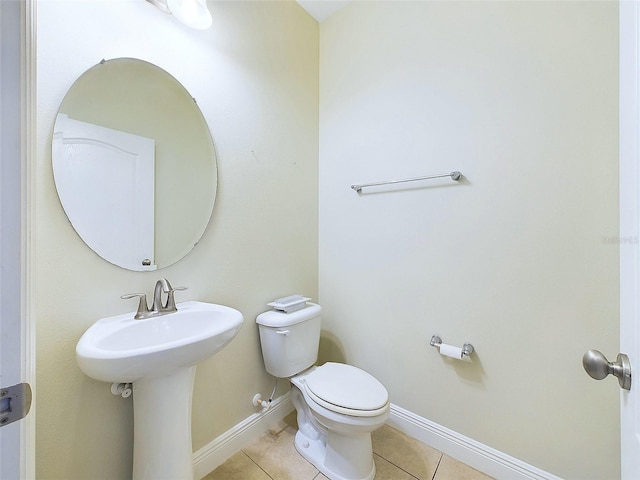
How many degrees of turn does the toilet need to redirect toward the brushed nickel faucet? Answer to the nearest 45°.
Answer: approximately 135° to its right

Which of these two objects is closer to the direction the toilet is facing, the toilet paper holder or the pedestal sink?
the toilet paper holder

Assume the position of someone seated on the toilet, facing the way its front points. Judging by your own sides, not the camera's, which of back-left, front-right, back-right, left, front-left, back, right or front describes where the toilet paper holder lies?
front-left

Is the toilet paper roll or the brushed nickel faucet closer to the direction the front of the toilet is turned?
the toilet paper roll

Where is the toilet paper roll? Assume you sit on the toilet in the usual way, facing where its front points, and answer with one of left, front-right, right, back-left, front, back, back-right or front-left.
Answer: front-left

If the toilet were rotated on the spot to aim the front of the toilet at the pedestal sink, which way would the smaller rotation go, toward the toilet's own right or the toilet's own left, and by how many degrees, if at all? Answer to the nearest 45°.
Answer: approximately 90° to the toilet's own right
